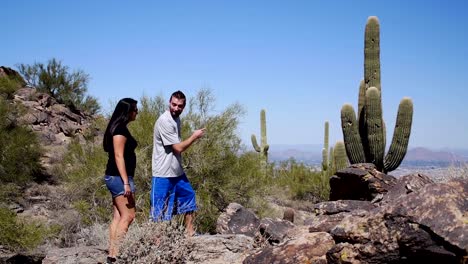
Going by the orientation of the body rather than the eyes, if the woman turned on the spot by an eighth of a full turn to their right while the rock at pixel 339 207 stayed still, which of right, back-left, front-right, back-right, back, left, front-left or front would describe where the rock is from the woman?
front-left

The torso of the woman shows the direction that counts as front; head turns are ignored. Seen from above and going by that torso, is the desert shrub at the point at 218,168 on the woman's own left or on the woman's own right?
on the woman's own left

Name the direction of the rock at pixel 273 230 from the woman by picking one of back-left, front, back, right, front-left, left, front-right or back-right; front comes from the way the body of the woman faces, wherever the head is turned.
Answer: front

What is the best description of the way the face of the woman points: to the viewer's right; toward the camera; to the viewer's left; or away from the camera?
to the viewer's right

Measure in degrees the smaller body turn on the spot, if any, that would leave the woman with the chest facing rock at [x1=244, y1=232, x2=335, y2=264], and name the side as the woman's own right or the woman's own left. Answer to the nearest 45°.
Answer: approximately 45° to the woman's own right

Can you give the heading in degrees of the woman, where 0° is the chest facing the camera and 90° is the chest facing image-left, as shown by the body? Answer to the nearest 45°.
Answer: approximately 270°

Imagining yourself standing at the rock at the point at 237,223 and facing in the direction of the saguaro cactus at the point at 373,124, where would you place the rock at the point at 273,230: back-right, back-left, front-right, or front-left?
back-right

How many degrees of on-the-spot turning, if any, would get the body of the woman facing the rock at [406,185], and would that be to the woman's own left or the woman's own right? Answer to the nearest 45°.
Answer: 0° — they already face it

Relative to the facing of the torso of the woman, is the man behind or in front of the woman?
in front

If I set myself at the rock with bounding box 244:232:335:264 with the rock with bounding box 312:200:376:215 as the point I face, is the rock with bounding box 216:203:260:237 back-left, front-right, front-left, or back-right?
front-left
